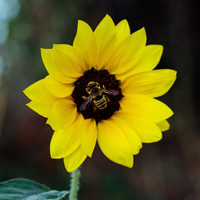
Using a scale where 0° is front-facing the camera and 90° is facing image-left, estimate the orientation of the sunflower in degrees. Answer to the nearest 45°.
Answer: approximately 0°
